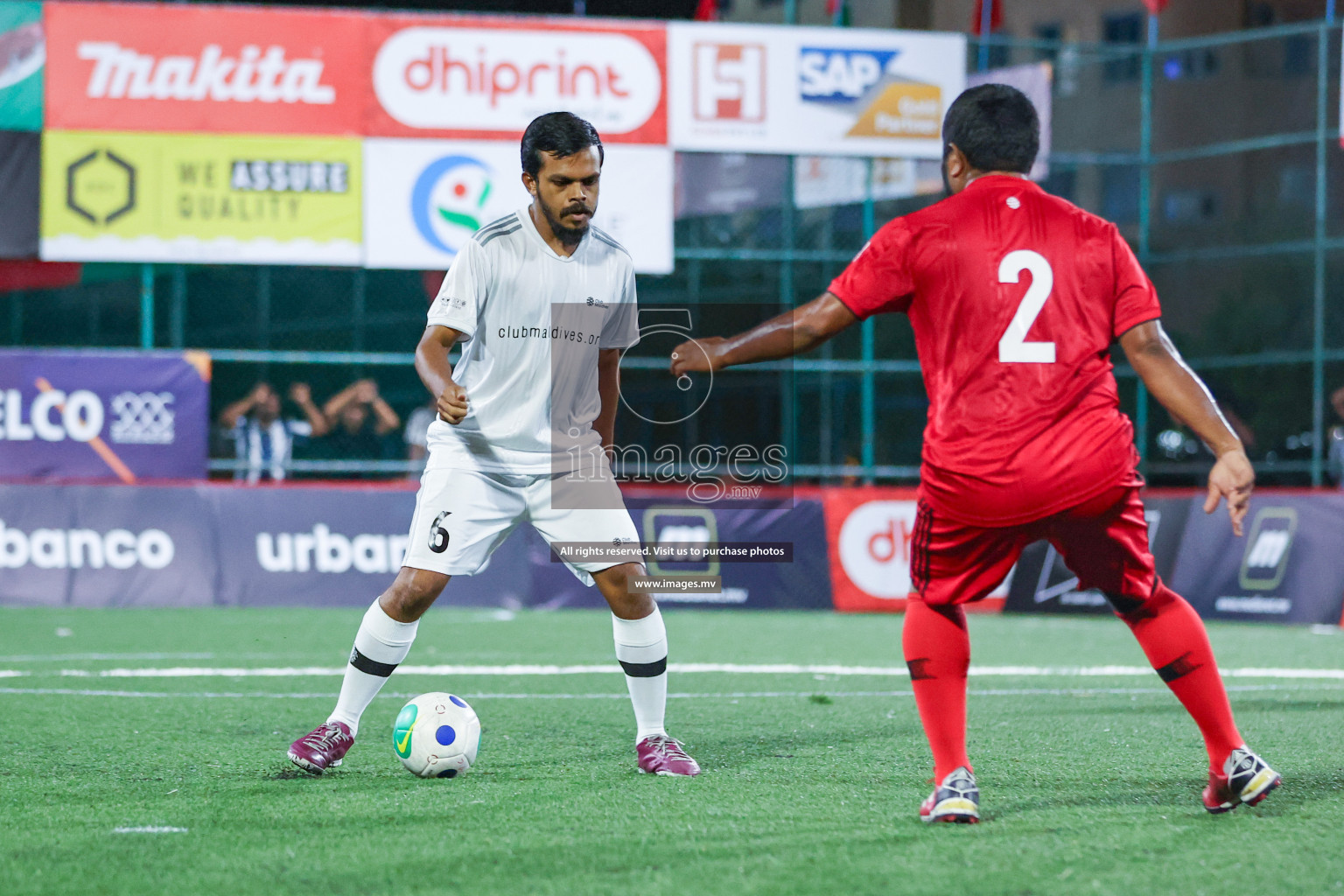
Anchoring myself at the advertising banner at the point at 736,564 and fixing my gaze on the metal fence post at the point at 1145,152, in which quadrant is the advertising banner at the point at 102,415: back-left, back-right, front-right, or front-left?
back-left

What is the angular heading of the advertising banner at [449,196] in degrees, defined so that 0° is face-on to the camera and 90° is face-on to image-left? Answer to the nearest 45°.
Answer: approximately 0°

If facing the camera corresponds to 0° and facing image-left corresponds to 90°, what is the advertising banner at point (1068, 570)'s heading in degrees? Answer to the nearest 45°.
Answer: approximately 0°

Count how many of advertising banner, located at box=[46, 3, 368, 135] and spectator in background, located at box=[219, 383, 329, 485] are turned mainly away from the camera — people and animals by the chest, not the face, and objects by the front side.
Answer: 0

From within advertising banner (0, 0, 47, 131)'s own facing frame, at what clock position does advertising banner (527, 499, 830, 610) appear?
advertising banner (527, 499, 830, 610) is roughly at 10 o'clock from advertising banner (0, 0, 47, 131).

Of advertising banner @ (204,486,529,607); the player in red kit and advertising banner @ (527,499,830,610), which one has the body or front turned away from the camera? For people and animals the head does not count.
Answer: the player in red kit

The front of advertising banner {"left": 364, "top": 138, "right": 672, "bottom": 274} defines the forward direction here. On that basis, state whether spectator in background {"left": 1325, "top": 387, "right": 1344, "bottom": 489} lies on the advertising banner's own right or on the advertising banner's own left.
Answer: on the advertising banner's own left

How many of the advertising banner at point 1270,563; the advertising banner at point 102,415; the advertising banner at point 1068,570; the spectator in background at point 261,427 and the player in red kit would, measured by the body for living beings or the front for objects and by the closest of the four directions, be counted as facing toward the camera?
4

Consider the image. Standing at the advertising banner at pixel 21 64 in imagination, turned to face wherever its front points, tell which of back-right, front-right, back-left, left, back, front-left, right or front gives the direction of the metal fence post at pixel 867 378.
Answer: left

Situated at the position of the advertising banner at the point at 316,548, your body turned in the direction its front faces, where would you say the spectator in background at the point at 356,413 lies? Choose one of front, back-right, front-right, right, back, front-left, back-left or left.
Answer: back
